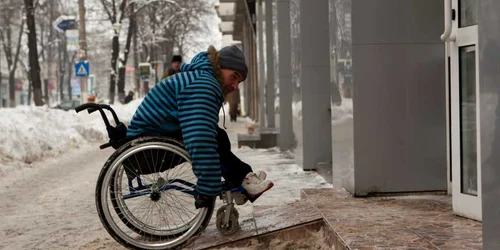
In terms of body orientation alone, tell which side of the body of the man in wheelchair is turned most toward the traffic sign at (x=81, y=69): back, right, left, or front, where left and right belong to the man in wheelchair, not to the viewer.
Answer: left

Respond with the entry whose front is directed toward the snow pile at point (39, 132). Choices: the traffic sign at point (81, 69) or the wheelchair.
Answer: the traffic sign

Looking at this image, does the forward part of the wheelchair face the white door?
yes

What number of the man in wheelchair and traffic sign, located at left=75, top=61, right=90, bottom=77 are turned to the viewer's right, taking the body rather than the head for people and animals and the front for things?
1

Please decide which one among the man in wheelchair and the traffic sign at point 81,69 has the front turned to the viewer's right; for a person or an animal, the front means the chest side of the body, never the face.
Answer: the man in wheelchair

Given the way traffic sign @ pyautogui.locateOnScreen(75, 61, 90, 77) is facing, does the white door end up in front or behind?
in front

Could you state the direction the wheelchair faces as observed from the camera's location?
facing to the right of the viewer

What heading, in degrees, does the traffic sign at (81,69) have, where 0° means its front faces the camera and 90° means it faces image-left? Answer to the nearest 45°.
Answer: approximately 0°

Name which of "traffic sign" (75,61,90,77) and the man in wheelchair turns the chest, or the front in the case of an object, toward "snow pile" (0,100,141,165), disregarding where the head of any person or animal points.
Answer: the traffic sign

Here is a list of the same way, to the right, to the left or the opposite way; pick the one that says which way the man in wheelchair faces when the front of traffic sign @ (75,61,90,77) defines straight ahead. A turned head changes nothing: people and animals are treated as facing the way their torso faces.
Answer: to the left

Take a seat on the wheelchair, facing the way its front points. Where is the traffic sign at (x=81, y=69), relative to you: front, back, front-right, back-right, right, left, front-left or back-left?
left

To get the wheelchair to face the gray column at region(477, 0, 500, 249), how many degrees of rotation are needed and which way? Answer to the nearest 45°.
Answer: approximately 45° to its right

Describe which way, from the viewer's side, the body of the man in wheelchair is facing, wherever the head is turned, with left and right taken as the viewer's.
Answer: facing to the right of the viewer

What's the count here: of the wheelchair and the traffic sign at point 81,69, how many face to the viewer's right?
1

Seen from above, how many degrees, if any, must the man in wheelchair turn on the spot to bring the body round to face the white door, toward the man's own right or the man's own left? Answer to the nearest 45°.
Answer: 0° — they already face it
